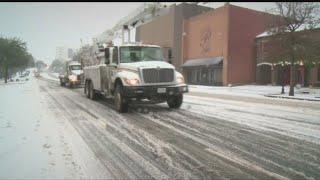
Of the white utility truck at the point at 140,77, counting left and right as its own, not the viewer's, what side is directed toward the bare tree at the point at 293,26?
left

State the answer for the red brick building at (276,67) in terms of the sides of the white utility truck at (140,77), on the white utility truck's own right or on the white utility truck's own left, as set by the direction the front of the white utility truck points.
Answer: on the white utility truck's own left

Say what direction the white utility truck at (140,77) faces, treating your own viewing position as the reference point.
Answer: facing the viewer and to the right of the viewer
